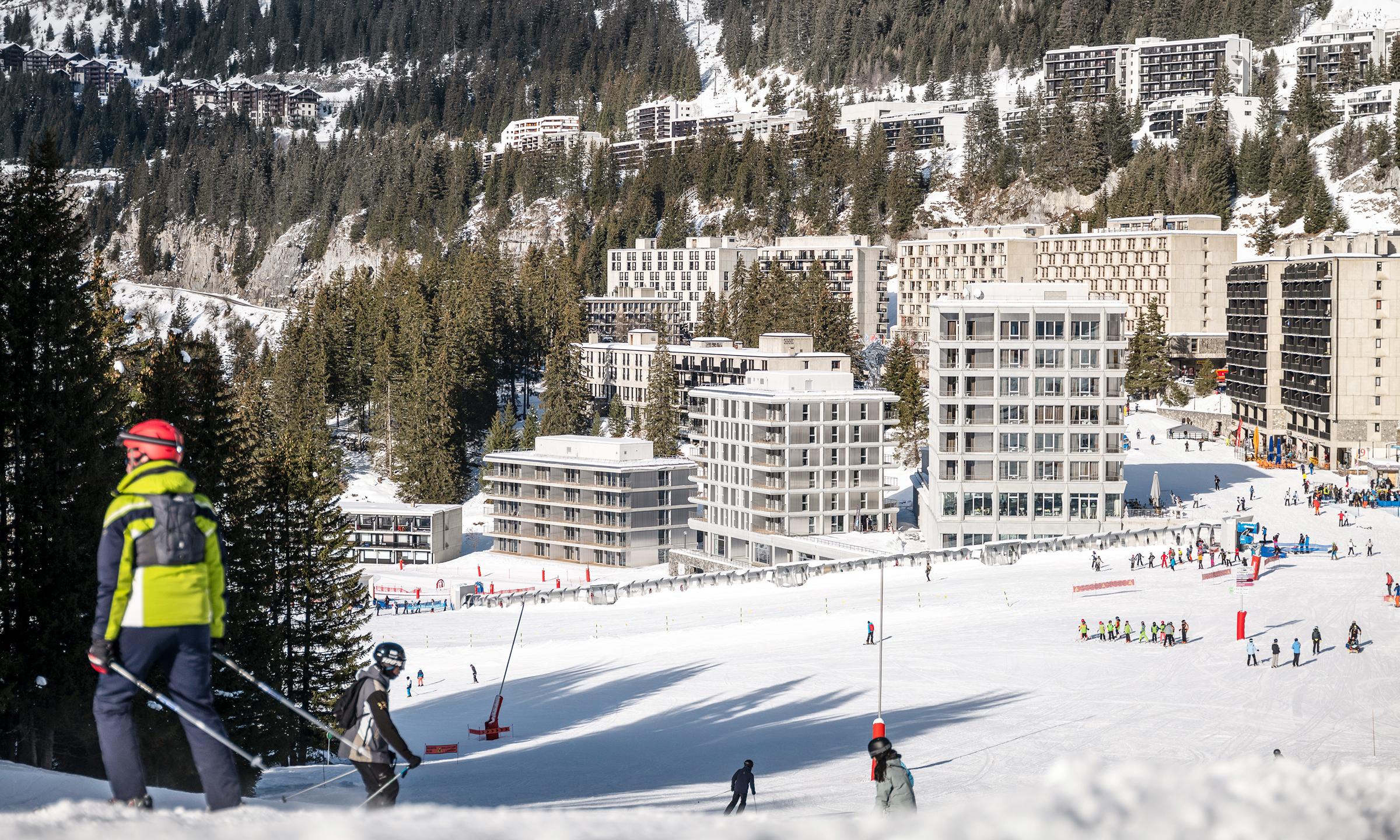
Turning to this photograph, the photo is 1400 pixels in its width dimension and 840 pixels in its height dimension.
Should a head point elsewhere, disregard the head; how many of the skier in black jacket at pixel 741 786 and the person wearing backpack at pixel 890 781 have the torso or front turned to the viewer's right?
0

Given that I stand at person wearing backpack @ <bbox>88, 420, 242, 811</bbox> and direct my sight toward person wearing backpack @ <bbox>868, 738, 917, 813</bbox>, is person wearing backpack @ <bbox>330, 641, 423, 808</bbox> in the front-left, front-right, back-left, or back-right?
front-left

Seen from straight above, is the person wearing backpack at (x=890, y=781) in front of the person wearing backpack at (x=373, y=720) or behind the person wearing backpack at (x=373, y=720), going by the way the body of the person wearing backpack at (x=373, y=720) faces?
in front

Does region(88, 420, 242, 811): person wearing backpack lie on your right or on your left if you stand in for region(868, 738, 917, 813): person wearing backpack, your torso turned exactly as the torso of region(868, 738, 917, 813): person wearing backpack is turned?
on your left

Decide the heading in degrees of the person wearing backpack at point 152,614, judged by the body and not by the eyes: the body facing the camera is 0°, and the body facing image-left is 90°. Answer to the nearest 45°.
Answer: approximately 135°

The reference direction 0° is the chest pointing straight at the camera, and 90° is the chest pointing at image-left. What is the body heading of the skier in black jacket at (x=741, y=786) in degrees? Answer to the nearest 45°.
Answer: approximately 180°
